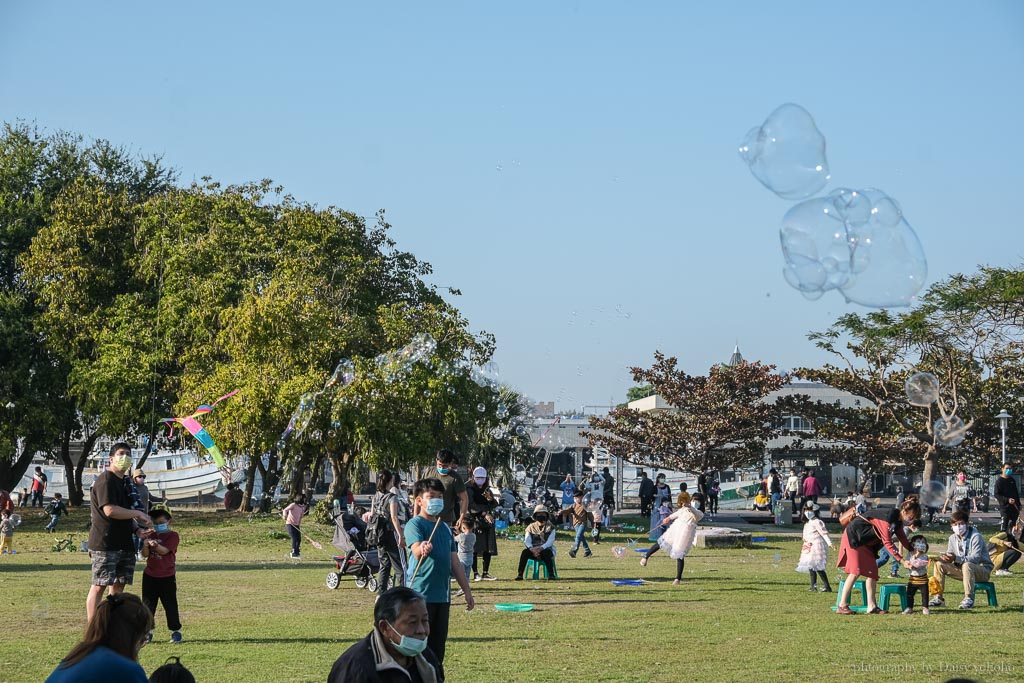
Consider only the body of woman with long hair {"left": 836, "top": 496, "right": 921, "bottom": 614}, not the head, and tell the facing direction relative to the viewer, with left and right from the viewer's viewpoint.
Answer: facing to the right of the viewer

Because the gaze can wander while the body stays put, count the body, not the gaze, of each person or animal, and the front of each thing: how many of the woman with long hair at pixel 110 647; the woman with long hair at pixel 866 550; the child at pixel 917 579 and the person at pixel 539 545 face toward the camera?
2

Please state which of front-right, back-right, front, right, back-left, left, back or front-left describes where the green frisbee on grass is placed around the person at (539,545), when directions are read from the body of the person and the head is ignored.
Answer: front

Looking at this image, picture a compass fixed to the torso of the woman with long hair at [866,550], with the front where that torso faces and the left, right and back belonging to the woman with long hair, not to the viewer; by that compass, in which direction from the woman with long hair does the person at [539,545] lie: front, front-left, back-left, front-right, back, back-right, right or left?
back-left

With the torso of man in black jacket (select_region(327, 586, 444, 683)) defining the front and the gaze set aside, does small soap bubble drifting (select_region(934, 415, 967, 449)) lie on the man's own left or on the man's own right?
on the man's own left

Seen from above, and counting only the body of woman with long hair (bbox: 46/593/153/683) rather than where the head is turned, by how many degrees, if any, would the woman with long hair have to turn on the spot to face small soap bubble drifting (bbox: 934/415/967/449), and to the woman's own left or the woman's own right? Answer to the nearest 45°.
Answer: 0° — they already face it

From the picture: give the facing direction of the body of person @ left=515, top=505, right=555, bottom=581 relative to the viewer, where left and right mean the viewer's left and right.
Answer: facing the viewer

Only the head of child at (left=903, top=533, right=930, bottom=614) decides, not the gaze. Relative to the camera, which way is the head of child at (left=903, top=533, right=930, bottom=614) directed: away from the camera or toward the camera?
toward the camera

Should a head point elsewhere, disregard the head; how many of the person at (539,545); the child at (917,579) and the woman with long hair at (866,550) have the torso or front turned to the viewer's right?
1

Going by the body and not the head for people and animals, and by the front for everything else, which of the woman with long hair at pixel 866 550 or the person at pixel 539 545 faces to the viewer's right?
the woman with long hair

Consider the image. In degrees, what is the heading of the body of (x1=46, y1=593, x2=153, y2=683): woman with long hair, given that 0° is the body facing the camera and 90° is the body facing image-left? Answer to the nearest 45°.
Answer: approximately 225°

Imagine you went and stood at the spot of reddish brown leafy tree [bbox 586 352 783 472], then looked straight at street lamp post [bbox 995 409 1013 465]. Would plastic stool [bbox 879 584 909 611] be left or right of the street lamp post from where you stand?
right

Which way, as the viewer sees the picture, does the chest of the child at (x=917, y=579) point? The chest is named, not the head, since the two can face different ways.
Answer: toward the camera

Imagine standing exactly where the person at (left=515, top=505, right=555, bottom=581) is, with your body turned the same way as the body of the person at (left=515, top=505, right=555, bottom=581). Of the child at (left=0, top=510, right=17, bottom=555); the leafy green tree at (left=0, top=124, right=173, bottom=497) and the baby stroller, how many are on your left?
0

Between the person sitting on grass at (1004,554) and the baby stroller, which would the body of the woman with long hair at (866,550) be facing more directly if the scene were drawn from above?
the person sitting on grass

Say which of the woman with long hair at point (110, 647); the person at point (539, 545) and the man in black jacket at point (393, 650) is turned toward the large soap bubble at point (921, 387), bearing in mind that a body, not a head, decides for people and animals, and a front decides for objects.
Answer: the woman with long hair

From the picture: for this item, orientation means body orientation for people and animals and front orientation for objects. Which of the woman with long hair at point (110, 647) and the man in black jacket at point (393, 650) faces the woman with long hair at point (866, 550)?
the woman with long hair at point (110, 647)

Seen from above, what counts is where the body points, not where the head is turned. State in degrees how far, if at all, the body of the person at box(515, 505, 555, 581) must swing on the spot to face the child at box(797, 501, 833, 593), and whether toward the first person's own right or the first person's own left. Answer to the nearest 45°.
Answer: approximately 45° to the first person's own left
